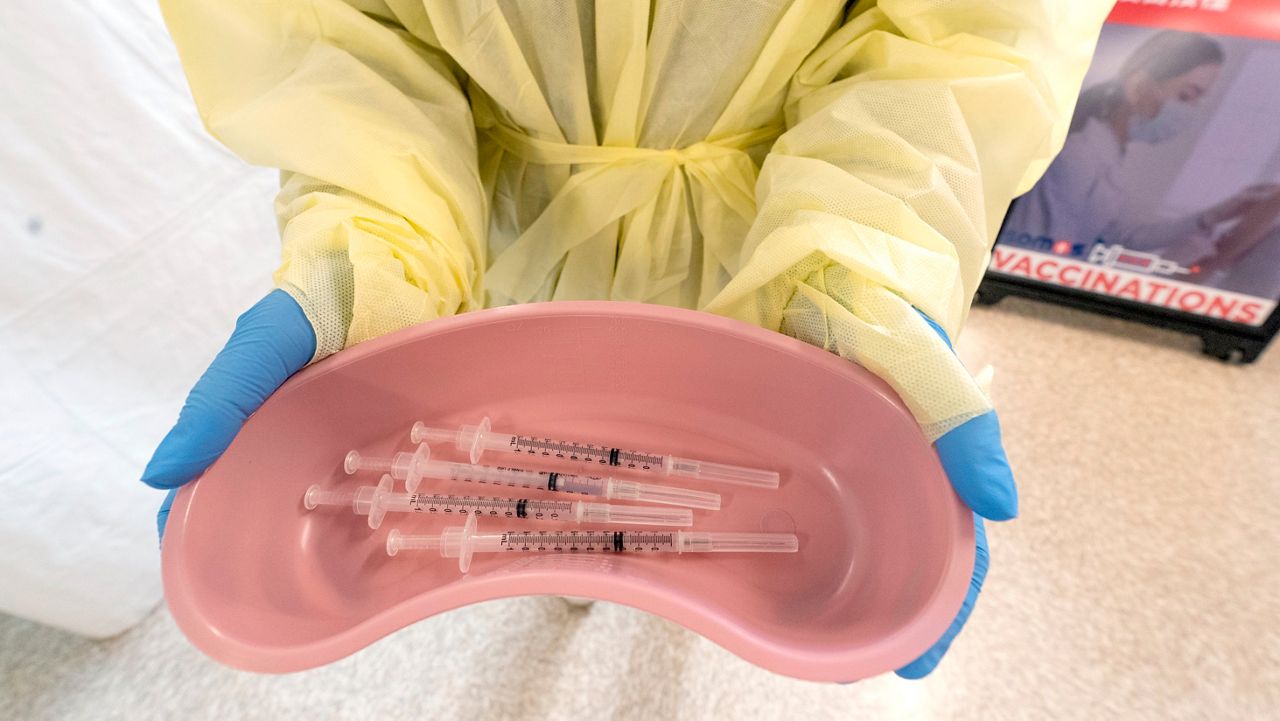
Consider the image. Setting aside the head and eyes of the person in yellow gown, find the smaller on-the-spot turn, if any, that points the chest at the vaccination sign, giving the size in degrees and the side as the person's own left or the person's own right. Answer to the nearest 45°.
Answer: approximately 135° to the person's own left

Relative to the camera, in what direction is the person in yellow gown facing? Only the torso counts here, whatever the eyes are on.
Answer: toward the camera
